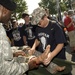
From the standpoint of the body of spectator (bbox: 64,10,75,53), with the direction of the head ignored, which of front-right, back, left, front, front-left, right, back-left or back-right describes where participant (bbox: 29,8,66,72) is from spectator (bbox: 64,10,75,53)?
front-right

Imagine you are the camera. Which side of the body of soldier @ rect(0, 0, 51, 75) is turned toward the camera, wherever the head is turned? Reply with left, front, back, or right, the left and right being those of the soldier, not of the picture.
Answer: right

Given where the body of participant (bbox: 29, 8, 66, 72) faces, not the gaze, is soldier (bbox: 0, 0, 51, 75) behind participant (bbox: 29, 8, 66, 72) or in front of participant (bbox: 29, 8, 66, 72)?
in front

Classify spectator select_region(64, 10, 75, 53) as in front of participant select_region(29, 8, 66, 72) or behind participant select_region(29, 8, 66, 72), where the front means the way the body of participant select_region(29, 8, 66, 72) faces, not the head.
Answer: behind

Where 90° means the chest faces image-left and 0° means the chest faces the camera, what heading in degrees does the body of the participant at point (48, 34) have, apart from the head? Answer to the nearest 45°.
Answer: approximately 45°

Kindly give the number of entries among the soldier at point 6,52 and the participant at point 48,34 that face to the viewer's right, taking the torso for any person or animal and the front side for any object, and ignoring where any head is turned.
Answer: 1

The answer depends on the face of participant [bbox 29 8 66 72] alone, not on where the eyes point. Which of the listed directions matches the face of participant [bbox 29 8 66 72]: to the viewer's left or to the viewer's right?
to the viewer's left
